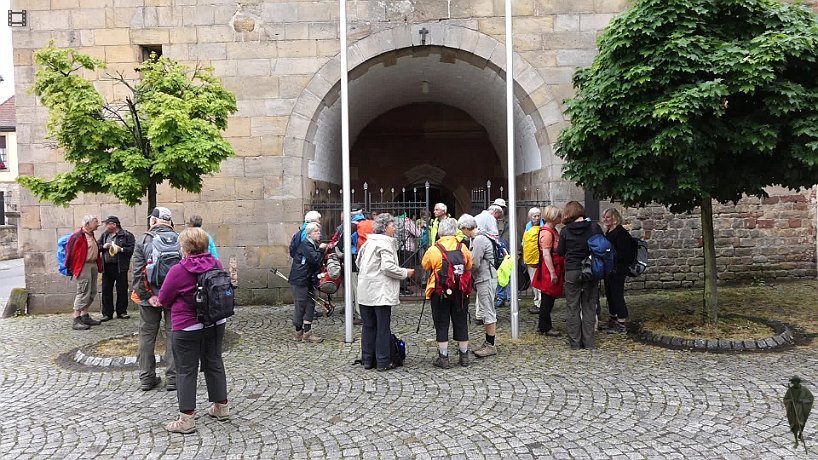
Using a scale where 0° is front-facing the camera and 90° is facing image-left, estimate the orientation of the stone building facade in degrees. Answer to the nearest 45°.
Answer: approximately 0°

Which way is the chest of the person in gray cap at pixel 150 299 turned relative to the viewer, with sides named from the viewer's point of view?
facing away from the viewer and to the left of the viewer

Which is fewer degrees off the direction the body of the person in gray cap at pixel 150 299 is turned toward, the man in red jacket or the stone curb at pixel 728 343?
the man in red jacket

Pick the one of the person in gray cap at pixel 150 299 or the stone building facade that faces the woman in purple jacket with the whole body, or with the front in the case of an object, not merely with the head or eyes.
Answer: the stone building facade

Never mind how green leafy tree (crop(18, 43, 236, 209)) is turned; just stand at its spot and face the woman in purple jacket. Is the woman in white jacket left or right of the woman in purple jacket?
left

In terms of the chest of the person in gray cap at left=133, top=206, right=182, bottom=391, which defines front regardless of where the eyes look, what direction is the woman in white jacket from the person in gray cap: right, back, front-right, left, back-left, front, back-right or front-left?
back-right

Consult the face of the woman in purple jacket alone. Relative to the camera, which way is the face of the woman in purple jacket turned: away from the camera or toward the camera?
away from the camera

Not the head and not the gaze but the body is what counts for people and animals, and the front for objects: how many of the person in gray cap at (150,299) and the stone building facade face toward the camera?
1

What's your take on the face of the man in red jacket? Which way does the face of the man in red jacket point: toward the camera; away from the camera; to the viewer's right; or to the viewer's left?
to the viewer's right

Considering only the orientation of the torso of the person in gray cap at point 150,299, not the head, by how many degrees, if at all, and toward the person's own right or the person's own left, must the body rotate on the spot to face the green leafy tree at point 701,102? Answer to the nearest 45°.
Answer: approximately 135° to the person's own right

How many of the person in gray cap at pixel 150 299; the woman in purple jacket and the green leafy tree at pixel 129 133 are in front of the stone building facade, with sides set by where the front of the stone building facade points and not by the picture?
3
